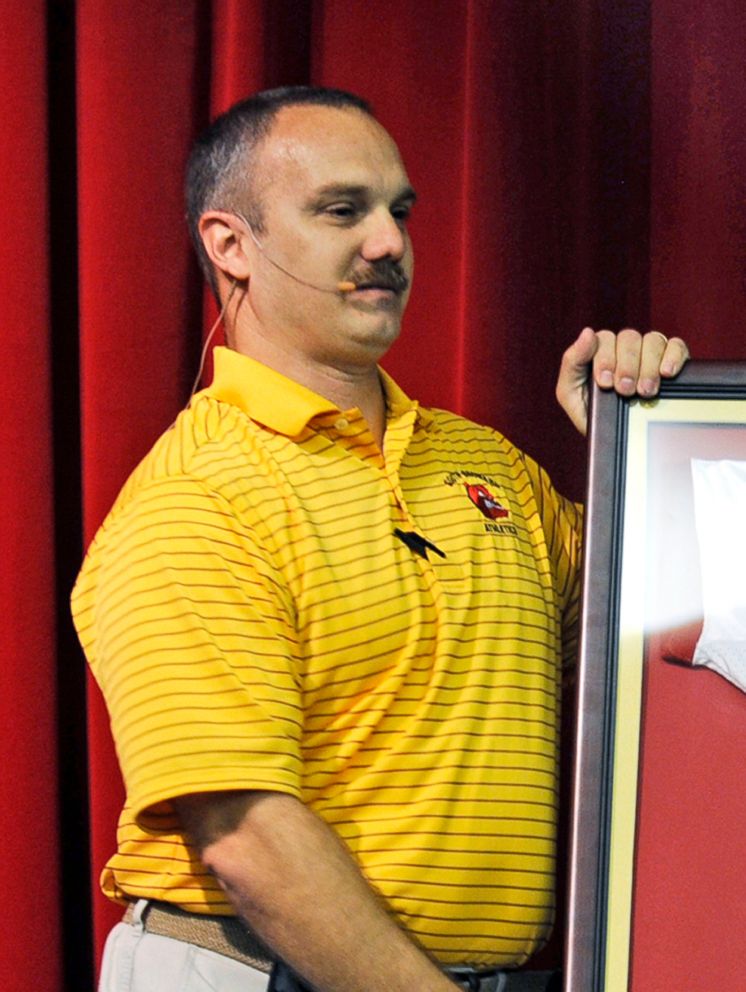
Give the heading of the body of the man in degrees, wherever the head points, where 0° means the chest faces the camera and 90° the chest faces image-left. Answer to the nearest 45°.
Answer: approximately 315°

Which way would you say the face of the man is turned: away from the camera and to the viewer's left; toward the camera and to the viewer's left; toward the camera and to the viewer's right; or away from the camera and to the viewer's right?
toward the camera and to the viewer's right

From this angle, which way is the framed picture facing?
toward the camera
